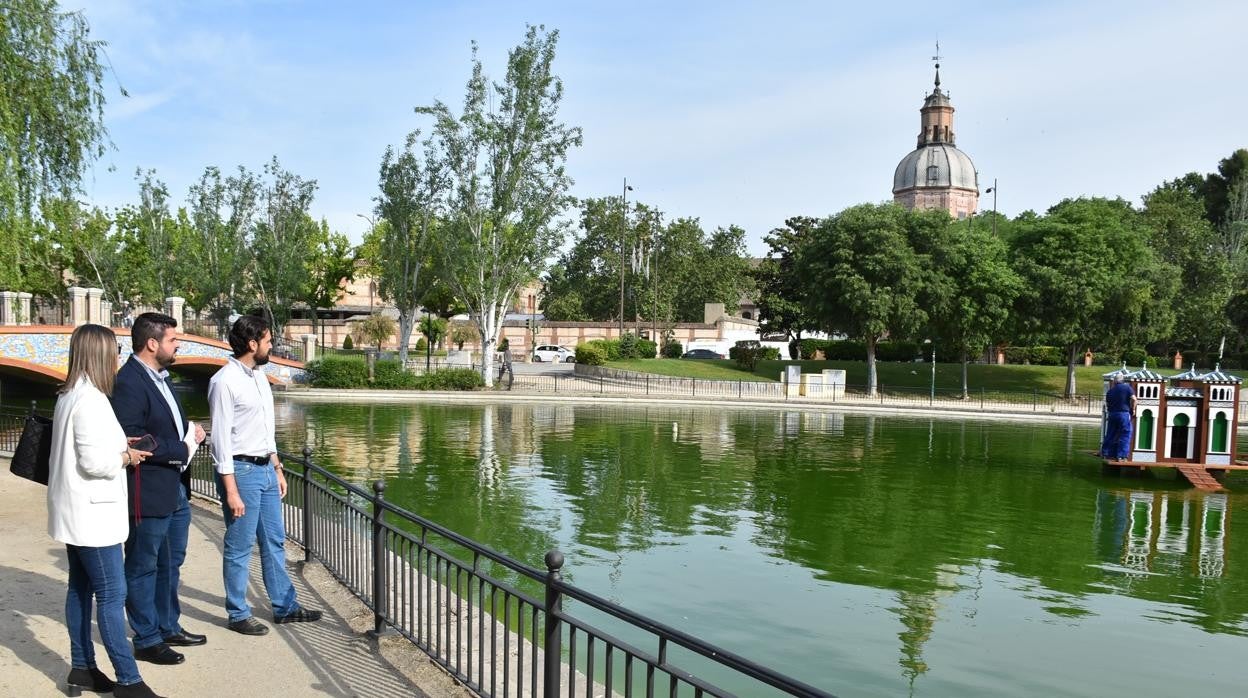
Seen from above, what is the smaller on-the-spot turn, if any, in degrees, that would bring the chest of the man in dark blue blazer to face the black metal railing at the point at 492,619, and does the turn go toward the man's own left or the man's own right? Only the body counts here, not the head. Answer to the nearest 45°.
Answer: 0° — they already face it

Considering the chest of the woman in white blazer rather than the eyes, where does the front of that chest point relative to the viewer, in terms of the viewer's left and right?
facing away from the viewer and to the right of the viewer

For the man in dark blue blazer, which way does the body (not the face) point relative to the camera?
to the viewer's right

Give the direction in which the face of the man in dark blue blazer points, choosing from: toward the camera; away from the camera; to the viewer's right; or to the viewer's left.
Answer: to the viewer's right

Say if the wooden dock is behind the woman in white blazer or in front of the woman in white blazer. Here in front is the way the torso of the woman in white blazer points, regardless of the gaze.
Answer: in front

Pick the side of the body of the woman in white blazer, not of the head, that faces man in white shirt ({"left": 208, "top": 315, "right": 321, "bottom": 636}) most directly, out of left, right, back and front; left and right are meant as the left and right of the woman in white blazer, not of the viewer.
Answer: front

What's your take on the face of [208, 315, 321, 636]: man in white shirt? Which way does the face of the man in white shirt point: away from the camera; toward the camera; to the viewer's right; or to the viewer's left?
to the viewer's right

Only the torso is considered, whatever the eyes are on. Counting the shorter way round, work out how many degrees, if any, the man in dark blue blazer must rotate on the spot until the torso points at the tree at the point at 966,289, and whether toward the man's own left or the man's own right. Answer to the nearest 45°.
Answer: approximately 45° to the man's own left

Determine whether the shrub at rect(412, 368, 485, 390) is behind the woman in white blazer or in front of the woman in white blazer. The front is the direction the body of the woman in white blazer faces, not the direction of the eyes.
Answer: in front

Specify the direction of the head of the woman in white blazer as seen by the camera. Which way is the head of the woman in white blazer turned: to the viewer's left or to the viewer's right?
to the viewer's right

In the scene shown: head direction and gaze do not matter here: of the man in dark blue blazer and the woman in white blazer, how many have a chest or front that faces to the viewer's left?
0
